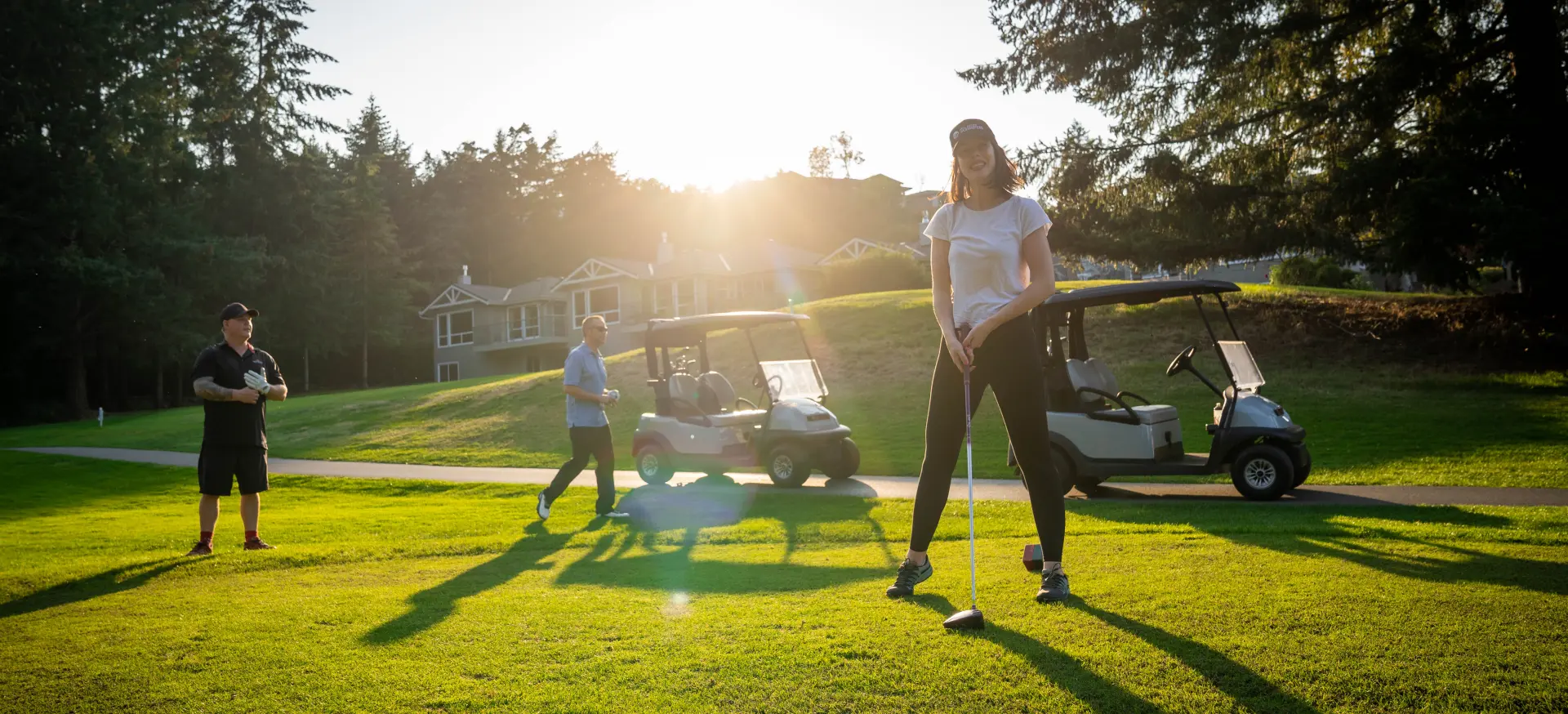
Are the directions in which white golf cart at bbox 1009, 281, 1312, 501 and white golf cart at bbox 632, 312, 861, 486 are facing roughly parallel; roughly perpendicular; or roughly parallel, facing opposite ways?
roughly parallel

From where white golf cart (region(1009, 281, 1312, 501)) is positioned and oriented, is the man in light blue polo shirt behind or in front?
behind

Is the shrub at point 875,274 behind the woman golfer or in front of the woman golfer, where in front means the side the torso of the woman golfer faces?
behind

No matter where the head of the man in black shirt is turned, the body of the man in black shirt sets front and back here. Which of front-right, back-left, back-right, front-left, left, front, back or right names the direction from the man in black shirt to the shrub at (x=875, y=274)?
back-left

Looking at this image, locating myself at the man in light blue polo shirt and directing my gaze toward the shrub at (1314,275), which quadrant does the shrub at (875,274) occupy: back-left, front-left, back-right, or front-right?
front-left

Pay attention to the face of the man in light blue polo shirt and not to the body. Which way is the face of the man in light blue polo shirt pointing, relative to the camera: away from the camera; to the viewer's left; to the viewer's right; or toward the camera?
to the viewer's right

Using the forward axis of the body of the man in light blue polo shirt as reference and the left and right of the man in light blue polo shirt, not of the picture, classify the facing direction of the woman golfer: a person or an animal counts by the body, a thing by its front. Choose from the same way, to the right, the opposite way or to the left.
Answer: to the right

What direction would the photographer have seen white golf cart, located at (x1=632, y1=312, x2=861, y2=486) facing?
facing the viewer and to the right of the viewer

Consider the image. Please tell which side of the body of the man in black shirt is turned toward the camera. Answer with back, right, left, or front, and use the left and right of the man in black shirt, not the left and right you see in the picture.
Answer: front

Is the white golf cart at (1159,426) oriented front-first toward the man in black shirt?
no

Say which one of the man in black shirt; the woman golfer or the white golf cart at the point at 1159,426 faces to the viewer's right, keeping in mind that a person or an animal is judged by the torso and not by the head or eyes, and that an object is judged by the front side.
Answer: the white golf cart

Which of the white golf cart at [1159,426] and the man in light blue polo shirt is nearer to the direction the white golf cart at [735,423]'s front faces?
the white golf cart

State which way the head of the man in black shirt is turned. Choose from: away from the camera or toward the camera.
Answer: toward the camera

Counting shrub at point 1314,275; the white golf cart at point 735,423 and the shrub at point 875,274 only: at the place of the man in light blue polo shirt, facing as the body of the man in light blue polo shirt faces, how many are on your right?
0

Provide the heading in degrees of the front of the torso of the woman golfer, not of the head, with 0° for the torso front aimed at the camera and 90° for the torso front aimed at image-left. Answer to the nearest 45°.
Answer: approximately 0°

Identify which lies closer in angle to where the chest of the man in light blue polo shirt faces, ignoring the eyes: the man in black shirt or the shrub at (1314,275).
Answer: the shrub

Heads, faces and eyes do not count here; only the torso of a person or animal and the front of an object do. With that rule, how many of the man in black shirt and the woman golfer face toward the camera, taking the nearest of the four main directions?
2

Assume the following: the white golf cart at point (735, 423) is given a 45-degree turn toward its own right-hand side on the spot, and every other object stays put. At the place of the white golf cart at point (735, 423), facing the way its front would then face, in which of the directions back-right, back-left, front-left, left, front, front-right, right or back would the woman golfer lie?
front

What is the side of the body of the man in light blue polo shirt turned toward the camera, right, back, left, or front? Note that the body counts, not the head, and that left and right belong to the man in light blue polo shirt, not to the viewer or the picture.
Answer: right
